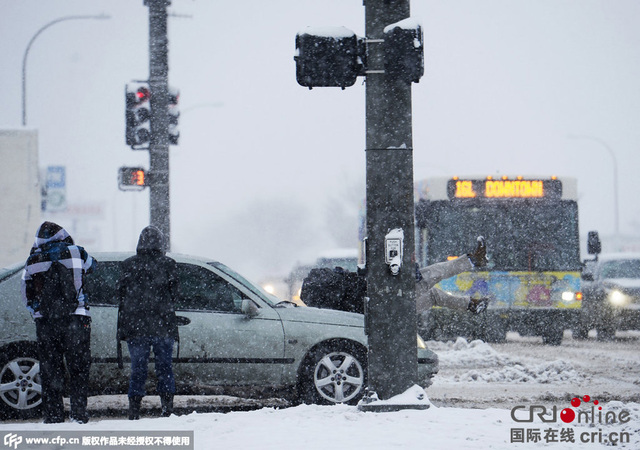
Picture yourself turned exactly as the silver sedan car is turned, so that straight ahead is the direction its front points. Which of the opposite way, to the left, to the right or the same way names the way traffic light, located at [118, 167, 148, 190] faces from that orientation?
to the right

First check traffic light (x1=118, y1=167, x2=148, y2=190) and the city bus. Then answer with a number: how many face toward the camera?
2

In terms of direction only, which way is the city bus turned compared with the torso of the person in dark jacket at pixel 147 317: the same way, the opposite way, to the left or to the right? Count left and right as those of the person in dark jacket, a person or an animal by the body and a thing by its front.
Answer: the opposite way

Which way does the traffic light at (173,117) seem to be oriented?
to the viewer's right

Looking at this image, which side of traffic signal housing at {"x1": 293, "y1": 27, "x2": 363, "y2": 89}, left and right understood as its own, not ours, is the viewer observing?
back

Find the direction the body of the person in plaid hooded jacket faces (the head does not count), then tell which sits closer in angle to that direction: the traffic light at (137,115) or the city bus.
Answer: the traffic light

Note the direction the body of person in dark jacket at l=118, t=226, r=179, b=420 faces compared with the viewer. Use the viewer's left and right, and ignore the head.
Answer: facing away from the viewer

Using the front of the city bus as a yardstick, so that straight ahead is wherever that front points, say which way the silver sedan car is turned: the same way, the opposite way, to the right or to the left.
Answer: to the left

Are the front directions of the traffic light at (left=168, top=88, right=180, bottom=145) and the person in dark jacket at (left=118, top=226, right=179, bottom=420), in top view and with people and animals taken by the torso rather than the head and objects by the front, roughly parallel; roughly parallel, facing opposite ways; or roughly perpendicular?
roughly perpendicular

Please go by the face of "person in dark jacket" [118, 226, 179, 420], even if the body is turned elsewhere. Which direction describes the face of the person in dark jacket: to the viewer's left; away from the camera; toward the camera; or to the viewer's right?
away from the camera

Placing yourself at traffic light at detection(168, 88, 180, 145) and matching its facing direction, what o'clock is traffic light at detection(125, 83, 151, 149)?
traffic light at detection(125, 83, 151, 149) is roughly at 5 o'clock from traffic light at detection(168, 88, 180, 145).

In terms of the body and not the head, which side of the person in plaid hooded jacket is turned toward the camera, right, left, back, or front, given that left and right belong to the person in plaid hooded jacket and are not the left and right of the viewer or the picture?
back

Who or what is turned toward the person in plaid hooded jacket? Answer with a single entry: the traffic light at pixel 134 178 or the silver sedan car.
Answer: the traffic light
